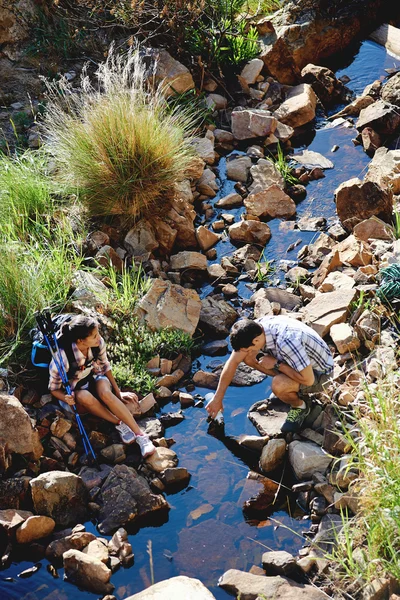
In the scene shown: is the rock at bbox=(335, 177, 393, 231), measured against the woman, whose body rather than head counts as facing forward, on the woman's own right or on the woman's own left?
on the woman's own left

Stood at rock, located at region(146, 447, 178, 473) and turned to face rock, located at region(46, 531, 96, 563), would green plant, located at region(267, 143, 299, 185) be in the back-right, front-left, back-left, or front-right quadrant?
back-right

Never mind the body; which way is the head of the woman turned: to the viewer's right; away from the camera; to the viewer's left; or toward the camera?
to the viewer's right

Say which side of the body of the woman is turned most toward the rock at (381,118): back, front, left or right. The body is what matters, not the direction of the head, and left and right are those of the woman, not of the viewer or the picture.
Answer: left

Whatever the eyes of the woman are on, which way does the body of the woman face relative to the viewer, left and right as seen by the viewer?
facing the viewer and to the right of the viewer

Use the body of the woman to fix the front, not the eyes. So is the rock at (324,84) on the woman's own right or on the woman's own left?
on the woman's own left

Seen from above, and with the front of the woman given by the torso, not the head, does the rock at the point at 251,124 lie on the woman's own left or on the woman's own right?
on the woman's own left

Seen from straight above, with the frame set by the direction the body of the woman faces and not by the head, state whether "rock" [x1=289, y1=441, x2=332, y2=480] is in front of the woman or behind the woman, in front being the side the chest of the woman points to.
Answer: in front

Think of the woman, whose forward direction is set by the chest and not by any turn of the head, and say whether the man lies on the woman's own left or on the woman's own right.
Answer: on the woman's own left

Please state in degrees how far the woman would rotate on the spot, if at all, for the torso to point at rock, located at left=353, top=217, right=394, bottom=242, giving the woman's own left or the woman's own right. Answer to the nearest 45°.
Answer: approximately 90° to the woman's own left
